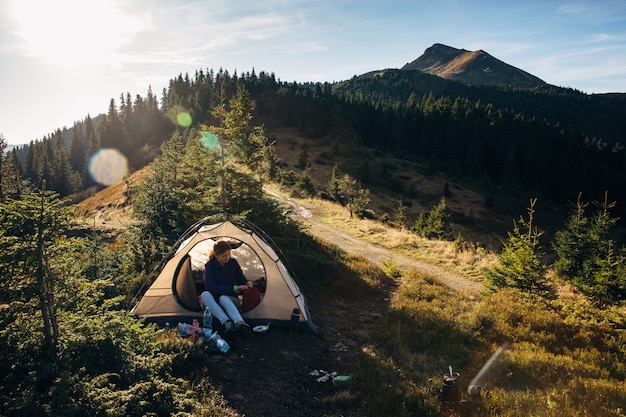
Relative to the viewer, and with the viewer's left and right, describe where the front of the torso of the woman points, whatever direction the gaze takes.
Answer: facing the viewer and to the right of the viewer

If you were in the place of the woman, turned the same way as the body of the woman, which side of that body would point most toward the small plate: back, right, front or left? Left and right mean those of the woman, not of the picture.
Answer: front

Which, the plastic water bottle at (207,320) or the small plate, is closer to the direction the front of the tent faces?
the plastic water bottle

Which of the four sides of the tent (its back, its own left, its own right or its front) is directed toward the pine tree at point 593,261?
left

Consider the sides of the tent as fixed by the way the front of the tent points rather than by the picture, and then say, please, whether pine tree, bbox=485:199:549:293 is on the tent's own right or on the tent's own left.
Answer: on the tent's own left

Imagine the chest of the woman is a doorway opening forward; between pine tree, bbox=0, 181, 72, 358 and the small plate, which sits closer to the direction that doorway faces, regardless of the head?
the small plate

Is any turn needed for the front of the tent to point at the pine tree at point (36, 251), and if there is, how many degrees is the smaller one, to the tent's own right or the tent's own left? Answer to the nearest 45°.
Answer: approximately 45° to the tent's own right

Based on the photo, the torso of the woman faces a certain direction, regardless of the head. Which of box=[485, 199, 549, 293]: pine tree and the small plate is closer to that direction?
the small plate

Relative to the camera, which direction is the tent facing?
toward the camera

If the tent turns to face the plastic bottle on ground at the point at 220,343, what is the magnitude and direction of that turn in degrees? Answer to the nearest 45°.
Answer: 0° — it already faces it

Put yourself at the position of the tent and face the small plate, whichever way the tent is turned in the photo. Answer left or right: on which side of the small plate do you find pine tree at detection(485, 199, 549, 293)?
left

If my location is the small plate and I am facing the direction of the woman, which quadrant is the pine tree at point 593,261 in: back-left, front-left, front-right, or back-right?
back-right

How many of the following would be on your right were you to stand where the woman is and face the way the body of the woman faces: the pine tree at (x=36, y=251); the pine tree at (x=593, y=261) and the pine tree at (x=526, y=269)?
1

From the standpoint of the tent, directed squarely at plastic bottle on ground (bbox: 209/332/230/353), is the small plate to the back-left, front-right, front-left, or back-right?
front-left
